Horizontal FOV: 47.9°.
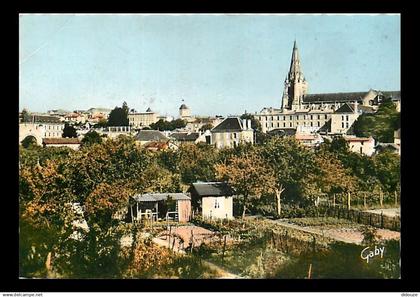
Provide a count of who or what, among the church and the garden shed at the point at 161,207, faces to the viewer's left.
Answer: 1

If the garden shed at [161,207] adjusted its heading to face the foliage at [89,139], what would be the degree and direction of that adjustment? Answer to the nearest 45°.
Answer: approximately 180°

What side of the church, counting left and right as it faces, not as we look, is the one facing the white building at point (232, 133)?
front

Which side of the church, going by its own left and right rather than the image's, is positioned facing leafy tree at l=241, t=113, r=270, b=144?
front

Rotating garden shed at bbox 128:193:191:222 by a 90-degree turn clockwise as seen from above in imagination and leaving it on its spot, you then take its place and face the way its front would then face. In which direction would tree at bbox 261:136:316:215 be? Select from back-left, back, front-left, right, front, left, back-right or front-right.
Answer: back

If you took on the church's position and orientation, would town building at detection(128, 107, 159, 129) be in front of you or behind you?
in front

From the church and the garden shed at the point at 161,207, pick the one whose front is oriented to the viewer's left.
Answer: the church

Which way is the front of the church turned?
to the viewer's left
